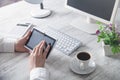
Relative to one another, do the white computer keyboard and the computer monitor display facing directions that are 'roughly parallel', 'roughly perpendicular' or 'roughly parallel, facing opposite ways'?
roughly parallel

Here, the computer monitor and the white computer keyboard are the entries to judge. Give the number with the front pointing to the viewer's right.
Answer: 0

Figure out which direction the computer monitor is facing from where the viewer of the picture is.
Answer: facing the viewer and to the left of the viewer

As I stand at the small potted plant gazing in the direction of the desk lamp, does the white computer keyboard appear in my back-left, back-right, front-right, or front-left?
front-left

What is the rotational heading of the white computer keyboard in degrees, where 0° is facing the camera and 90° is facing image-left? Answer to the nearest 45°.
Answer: approximately 45°
